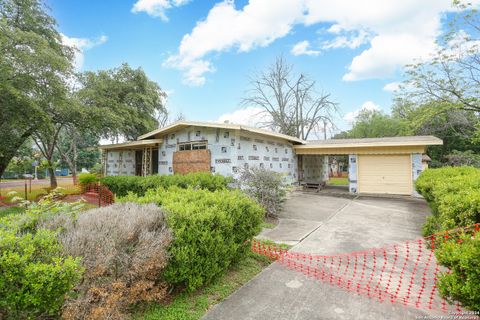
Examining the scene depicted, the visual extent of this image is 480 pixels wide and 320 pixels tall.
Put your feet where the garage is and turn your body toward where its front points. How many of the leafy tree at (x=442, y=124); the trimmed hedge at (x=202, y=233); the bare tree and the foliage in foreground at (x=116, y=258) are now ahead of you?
2

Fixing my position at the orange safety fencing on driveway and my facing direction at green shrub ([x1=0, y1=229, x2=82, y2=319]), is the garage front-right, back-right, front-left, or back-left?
back-right

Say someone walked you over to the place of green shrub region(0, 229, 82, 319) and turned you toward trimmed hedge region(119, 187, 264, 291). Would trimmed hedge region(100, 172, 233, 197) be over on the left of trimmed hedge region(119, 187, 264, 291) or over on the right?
left

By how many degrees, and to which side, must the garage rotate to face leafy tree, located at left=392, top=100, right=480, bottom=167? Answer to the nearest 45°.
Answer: approximately 135° to its left

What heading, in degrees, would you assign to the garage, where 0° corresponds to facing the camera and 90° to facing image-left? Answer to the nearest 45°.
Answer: approximately 0°

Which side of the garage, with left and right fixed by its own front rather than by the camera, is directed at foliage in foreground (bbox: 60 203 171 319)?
front

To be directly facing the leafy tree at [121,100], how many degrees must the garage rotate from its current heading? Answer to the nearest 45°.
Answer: approximately 90° to its right

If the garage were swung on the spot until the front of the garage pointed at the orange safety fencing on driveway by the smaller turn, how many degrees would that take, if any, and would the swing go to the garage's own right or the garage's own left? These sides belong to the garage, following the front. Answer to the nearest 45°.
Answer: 0° — it already faces it

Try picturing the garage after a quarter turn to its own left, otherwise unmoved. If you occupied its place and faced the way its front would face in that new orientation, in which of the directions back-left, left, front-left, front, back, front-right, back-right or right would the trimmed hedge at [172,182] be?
back-right

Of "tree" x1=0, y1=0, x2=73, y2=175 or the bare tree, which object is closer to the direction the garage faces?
the tree

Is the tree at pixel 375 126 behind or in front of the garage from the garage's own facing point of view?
behind

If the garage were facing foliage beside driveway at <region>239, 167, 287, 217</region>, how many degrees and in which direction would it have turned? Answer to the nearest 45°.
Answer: approximately 45° to its right

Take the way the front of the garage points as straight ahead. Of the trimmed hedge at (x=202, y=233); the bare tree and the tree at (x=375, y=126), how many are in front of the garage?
1

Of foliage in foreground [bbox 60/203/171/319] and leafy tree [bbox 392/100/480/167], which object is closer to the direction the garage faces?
the foliage in foreground

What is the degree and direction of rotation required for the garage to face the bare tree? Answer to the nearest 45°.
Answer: approximately 135° to its right

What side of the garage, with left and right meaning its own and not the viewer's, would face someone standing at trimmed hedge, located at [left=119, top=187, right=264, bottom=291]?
front
